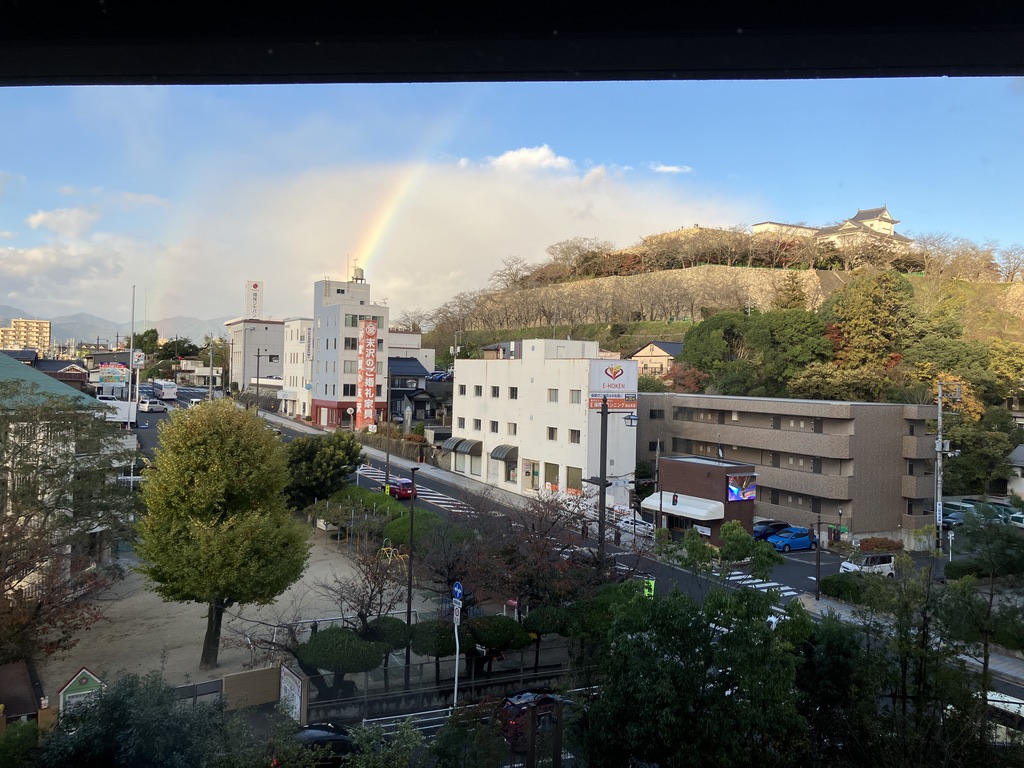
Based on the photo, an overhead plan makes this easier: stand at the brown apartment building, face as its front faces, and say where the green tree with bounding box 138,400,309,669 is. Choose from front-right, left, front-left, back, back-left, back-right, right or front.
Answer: front

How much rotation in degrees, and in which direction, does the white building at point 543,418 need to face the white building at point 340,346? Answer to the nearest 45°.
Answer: approximately 90° to its right

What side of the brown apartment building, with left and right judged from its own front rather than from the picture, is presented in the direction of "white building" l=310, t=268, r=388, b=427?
right

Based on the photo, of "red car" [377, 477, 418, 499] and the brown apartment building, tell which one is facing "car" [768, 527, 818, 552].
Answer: the brown apartment building

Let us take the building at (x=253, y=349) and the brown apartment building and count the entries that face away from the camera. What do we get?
0

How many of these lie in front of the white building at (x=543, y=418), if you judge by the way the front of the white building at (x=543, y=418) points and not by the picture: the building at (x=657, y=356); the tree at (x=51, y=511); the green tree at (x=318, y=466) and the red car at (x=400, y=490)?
3

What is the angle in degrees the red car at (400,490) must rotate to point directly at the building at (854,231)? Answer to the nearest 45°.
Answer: approximately 90° to its right

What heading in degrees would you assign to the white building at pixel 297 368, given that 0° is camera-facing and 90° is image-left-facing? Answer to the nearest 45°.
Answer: approximately 45°

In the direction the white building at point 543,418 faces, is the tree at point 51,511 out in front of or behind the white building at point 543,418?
in front

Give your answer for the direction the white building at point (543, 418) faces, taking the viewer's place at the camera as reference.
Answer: facing the viewer and to the left of the viewer

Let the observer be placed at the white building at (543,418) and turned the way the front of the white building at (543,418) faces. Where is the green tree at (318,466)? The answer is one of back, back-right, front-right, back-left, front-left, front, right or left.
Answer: front

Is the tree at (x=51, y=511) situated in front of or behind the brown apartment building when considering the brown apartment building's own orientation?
in front
